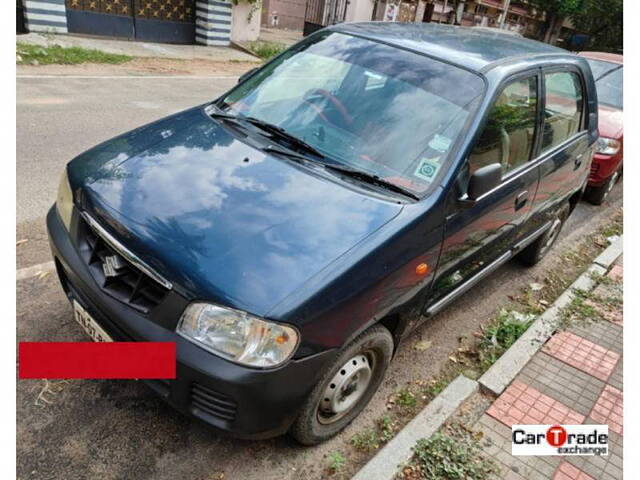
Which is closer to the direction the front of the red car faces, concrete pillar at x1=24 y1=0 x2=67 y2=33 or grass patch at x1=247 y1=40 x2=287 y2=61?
the concrete pillar

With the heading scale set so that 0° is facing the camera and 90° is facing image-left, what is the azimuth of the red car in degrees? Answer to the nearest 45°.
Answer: approximately 45°

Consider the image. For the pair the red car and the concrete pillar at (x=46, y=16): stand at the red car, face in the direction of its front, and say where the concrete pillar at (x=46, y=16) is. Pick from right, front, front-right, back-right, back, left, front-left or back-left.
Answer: front-right

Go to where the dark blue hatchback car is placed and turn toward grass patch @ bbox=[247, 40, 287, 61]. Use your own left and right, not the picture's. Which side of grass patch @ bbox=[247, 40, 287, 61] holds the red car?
right

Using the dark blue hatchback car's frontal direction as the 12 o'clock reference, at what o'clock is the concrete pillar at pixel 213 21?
The concrete pillar is roughly at 4 o'clock from the dark blue hatchback car.

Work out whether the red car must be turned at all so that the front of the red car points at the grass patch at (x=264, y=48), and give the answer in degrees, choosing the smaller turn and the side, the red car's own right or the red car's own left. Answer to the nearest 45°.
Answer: approximately 90° to the red car's own right

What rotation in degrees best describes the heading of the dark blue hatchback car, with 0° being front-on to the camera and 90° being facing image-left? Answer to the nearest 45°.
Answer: approximately 45°

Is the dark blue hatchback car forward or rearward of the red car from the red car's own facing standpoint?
forward

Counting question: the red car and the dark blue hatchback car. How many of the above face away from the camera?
0

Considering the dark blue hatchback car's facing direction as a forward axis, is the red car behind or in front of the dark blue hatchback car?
behind
